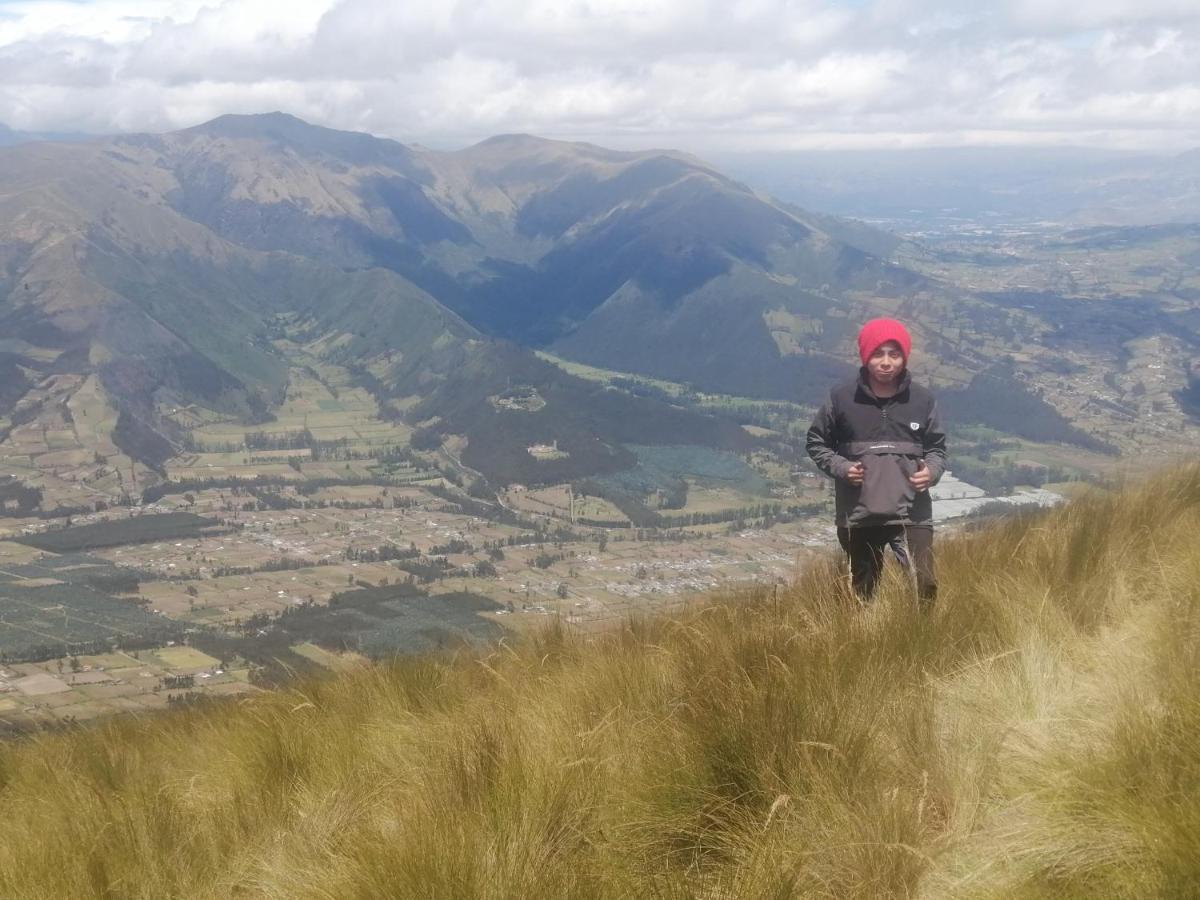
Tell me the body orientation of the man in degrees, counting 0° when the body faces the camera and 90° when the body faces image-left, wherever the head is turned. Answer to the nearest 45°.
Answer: approximately 0°
